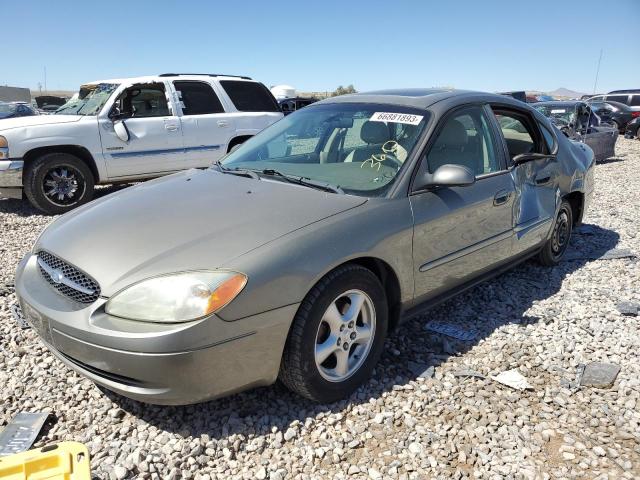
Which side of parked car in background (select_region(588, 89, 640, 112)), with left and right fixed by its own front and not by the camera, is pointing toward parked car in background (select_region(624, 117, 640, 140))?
left

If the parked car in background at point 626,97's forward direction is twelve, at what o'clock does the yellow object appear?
The yellow object is roughly at 9 o'clock from the parked car in background.

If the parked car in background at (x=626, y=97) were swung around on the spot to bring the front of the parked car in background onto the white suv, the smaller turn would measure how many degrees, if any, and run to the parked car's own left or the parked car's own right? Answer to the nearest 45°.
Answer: approximately 90° to the parked car's own left

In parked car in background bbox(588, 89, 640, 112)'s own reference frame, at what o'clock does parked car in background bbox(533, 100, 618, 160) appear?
parked car in background bbox(533, 100, 618, 160) is roughly at 9 o'clock from parked car in background bbox(588, 89, 640, 112).

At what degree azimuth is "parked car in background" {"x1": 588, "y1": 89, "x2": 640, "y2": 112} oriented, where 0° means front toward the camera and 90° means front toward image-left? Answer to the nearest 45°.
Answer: approximately 90°

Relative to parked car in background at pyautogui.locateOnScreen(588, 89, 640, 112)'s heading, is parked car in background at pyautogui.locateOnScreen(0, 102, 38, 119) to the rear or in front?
in front
